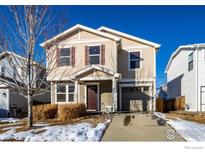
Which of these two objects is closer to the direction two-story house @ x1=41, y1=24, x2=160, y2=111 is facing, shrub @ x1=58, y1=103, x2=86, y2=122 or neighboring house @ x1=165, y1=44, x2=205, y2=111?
the shrub

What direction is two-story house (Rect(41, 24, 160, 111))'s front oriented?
toward the camera

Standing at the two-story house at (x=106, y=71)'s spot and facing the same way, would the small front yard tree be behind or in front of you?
in front

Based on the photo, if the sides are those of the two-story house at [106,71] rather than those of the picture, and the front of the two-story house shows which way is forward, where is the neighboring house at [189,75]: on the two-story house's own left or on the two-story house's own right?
on the two-story house's own left

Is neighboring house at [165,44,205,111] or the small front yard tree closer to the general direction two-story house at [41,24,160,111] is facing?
the small front yard tree

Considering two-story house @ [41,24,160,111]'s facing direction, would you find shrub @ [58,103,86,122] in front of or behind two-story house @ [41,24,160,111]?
in front
